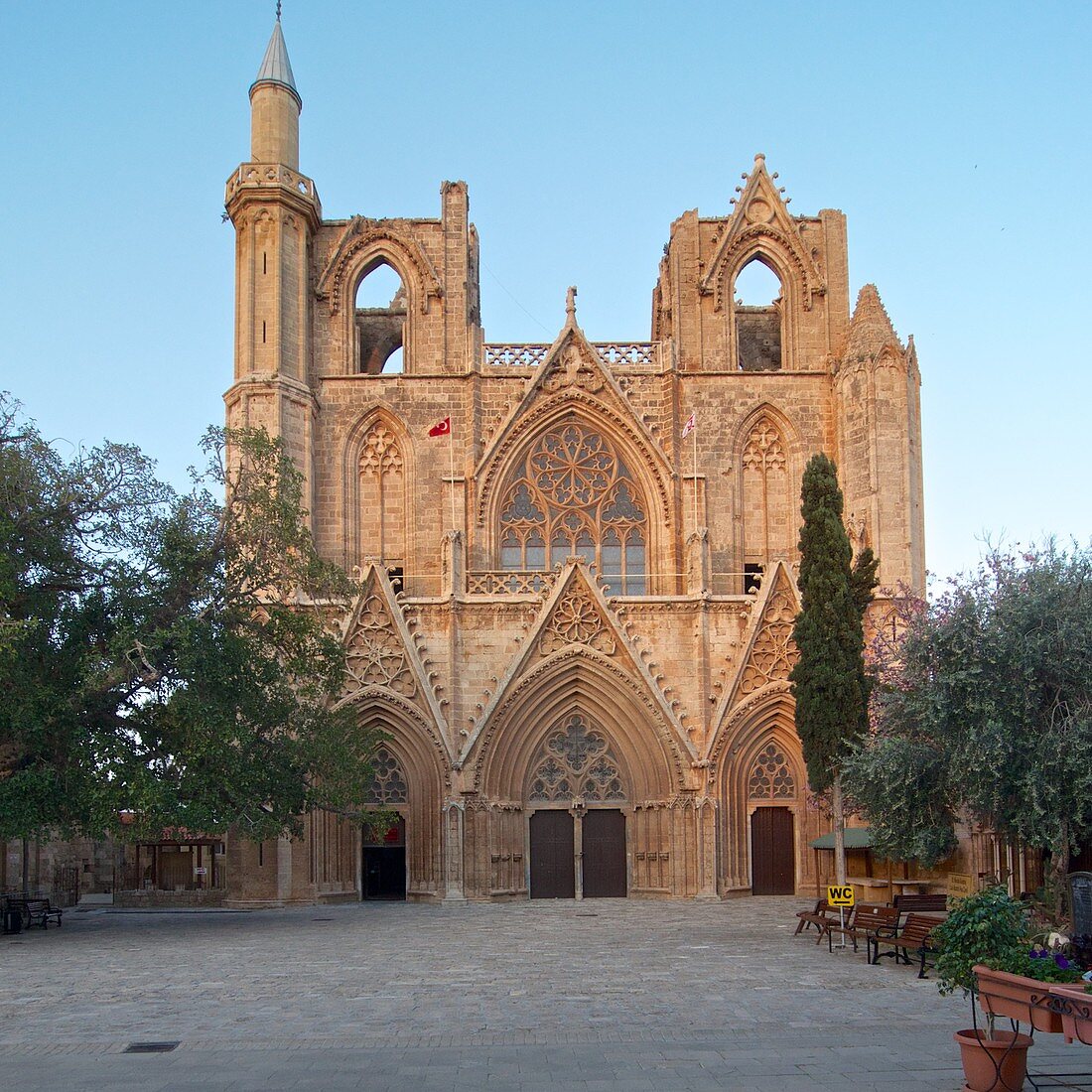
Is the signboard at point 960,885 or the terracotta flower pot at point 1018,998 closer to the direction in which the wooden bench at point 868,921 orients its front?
the terracotta flower pot

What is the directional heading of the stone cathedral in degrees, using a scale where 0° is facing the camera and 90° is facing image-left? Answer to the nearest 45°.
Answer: approximately 0°

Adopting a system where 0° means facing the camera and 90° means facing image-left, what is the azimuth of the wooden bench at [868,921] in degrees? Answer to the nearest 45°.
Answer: approximately 45°

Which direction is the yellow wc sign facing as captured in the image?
toward the camera

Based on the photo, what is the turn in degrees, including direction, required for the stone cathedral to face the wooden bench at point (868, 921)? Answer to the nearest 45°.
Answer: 0° — it already faces it

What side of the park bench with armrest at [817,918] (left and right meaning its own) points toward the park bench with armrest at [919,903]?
back

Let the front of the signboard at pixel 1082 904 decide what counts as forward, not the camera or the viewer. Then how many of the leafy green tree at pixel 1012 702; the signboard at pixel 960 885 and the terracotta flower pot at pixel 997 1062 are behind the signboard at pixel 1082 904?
2

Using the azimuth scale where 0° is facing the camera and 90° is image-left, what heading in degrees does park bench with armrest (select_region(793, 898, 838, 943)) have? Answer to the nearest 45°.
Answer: approximately 45°

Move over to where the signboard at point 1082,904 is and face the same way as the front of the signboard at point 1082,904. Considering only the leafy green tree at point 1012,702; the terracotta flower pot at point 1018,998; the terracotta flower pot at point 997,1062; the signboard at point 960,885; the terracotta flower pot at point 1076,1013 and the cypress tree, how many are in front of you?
3

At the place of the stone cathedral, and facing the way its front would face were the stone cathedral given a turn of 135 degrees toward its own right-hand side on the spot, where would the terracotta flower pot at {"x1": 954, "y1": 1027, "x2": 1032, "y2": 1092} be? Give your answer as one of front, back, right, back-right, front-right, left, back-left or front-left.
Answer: back-left

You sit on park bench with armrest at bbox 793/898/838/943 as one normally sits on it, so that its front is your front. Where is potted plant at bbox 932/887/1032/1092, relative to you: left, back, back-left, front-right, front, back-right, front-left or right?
front-left

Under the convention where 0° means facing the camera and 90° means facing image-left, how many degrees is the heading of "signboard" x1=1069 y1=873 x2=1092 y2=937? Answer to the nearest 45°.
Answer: approximately 0°

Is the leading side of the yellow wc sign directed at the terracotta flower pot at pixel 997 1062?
yes

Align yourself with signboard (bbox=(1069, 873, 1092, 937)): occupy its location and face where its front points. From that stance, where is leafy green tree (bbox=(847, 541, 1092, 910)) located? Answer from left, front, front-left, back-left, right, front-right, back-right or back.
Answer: back
